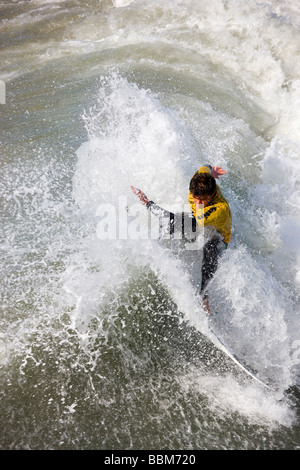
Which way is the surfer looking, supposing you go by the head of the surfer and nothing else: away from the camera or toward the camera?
toward the camera

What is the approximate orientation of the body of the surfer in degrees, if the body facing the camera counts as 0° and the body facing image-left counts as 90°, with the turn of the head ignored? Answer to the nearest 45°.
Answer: approximately 45°
